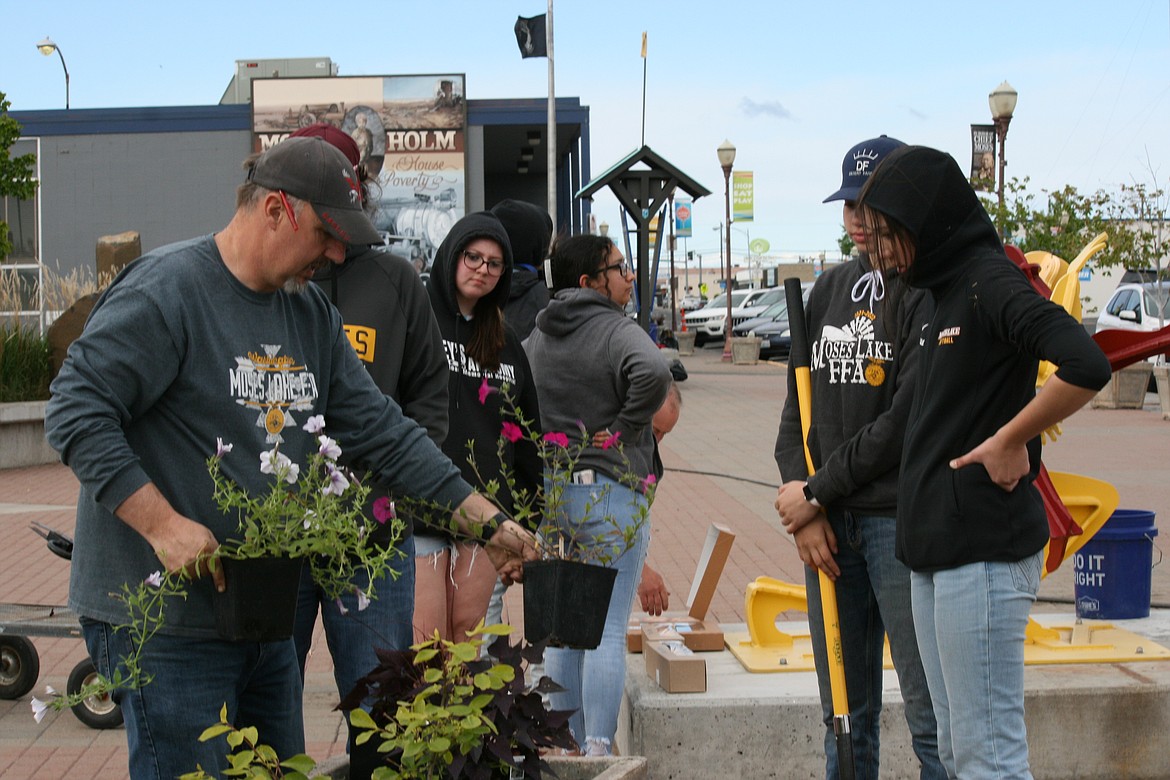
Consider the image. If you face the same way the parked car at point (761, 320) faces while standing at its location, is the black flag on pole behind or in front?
in front

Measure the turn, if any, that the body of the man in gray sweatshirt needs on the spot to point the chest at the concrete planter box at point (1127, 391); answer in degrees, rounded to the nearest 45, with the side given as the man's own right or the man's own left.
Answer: approximately 90° to the man's own left

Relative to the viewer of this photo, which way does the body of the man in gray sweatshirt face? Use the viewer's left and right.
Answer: facing the viewer and to the right of the viewer

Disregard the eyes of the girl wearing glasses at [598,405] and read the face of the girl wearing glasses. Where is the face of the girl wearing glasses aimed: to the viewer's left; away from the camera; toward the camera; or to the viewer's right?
to the viewer's right

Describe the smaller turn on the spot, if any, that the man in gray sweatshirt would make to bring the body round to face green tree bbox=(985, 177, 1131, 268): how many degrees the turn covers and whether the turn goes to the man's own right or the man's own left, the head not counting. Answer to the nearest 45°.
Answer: approximately 90° to the man's own left

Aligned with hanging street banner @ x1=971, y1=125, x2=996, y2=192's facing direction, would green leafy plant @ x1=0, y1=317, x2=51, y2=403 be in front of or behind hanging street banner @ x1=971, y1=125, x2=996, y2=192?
in front

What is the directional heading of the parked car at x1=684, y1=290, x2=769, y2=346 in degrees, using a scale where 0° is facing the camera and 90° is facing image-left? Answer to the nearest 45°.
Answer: approximately 45°

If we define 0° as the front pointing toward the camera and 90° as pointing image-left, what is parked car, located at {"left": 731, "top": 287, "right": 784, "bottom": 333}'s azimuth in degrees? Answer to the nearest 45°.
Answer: approximately 45°

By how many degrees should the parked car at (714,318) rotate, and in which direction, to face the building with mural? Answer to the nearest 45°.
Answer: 0° — it already faces it

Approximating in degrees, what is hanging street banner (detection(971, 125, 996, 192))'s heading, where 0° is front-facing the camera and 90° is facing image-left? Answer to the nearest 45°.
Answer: approximately 0°

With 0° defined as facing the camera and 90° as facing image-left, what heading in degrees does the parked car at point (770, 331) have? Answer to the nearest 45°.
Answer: approximately 45°
